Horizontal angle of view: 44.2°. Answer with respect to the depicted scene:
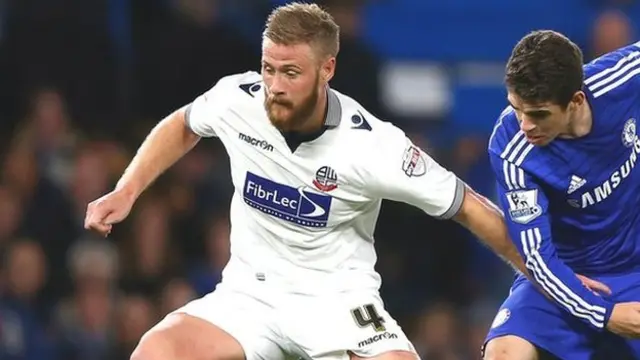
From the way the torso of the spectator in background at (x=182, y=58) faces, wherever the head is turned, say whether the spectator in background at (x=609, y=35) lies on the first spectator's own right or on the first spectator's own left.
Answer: on the first spectator's own left

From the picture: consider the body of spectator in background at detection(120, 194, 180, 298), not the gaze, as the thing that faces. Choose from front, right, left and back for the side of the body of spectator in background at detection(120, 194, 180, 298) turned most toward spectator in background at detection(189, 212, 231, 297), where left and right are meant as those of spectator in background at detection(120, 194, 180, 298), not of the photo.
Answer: left

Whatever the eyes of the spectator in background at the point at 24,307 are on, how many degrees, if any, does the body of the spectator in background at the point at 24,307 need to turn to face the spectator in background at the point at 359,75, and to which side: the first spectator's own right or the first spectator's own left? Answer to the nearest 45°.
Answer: approximately 90° to the first spectator's own left

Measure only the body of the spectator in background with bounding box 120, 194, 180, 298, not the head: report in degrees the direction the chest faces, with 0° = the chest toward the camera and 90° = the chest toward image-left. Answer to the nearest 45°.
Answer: approximately 0°
